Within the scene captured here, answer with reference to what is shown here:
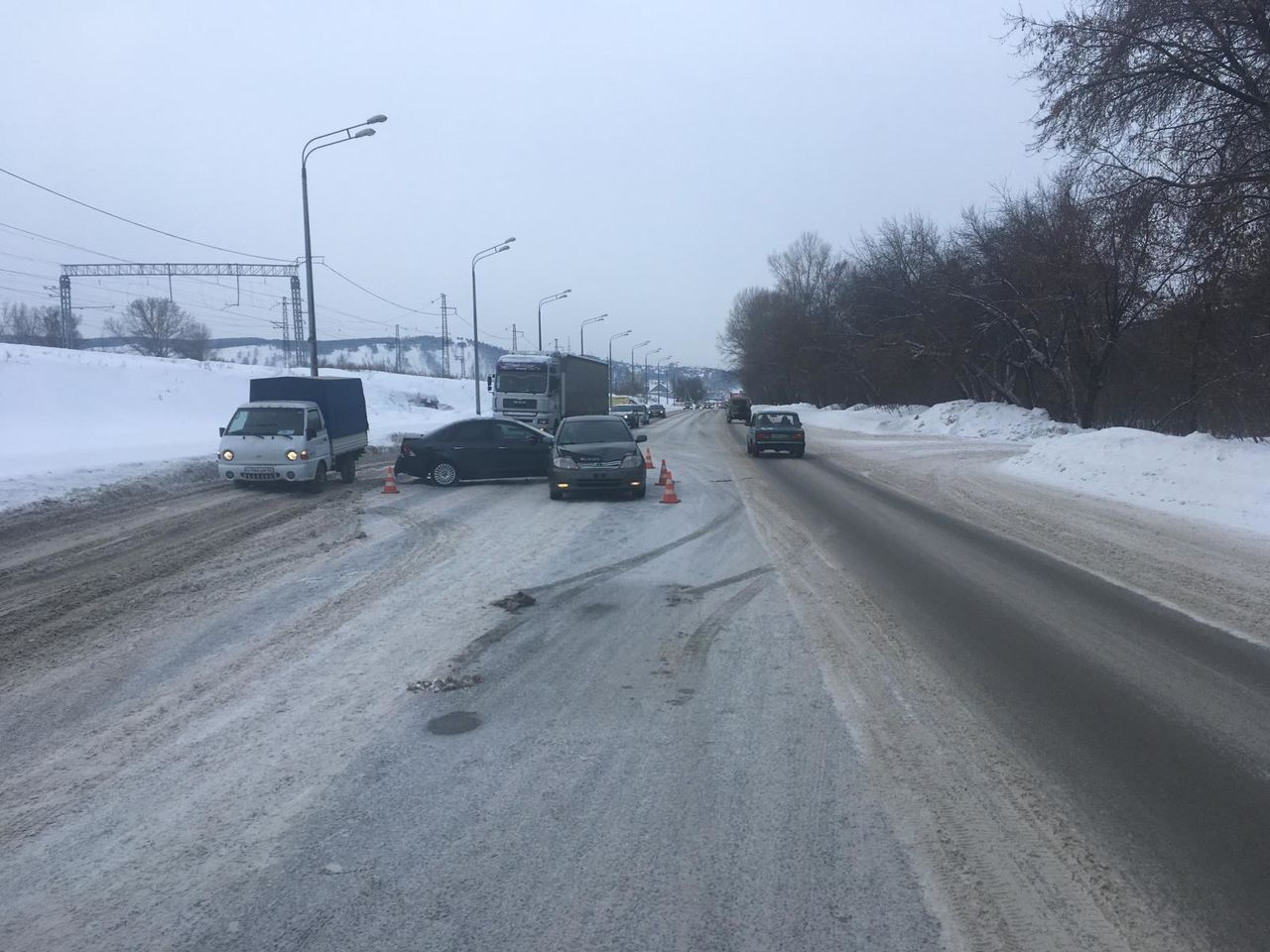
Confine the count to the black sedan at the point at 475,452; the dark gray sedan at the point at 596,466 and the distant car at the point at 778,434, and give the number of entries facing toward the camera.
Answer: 1

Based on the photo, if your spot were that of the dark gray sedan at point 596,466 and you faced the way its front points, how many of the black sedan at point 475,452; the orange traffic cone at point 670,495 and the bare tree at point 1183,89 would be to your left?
2

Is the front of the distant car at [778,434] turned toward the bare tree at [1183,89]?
no

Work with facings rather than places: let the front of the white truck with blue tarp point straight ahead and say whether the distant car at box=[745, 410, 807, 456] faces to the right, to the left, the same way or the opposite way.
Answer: the opposite way

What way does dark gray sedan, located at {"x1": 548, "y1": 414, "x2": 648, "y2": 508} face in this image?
toward the camera

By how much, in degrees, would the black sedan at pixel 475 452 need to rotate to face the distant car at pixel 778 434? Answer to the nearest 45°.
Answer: approximately 45° to its left

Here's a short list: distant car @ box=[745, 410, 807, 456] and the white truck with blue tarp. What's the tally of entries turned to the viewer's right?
0

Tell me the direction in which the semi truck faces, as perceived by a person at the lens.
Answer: facing the viewer and to the left of the viewer

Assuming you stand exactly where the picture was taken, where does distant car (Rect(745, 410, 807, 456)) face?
facing away from the viewer

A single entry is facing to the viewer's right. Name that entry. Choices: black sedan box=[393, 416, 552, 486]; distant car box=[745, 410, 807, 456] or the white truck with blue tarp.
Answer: the black sedan

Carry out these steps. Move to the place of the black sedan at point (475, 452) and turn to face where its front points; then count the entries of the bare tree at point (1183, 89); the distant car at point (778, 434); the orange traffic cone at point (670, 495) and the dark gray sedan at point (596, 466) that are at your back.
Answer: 0

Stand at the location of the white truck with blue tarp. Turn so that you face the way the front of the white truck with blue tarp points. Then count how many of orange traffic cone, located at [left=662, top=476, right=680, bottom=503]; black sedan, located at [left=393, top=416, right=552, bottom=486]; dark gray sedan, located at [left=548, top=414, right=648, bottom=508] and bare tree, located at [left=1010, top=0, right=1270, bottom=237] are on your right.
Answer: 0

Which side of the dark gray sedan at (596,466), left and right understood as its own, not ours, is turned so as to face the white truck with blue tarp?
right

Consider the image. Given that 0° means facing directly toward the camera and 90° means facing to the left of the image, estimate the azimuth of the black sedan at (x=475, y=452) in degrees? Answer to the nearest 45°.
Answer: approximately 270°

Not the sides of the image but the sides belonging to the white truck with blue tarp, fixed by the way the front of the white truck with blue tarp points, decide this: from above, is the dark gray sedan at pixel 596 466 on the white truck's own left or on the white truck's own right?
on the white truck's own left

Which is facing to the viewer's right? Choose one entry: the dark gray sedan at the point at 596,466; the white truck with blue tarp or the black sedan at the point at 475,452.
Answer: the black sedan at the point at 475,452

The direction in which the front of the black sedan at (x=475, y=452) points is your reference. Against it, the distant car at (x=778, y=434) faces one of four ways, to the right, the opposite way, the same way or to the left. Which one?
to the left

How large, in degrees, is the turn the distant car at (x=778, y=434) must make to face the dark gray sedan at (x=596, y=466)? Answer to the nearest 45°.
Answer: approximately 180°

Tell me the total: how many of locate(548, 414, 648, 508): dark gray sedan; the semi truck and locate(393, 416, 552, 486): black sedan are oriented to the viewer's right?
1

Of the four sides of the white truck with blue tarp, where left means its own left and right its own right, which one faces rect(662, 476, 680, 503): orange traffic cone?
left
